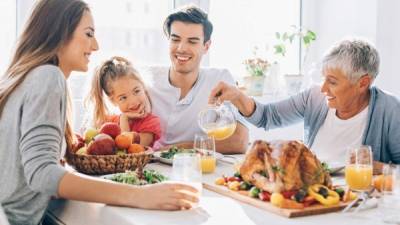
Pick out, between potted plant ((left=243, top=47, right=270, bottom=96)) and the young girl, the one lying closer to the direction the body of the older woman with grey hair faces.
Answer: the young girl

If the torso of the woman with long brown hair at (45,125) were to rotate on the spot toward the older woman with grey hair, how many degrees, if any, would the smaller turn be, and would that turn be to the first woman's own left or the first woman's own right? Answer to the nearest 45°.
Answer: approximately 45° to the first woman's own left

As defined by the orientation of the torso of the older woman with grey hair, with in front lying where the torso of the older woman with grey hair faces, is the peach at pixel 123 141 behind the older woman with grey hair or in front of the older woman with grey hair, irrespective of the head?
in front

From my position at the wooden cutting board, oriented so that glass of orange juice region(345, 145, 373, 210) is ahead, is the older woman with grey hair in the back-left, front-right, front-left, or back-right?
front-left

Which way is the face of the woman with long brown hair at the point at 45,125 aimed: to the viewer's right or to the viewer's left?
to the viewer's right

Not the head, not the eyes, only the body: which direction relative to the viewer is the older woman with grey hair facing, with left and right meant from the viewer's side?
facing the viewer and to the left of the viewer

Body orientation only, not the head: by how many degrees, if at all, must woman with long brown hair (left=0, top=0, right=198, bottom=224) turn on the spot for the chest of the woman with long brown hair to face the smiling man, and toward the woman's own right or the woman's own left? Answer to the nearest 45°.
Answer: approximately 45° to the woman's own left

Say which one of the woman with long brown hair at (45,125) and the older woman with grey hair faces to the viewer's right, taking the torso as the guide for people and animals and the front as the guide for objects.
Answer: the woman with long brown hair

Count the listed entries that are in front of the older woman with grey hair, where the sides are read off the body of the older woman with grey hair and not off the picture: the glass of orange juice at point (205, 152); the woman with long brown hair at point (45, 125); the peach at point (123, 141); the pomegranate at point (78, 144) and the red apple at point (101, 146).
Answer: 5

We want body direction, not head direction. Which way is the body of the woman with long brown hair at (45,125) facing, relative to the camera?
to the viewer's right

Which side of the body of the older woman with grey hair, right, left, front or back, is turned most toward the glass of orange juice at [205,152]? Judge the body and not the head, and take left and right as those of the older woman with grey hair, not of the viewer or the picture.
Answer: front

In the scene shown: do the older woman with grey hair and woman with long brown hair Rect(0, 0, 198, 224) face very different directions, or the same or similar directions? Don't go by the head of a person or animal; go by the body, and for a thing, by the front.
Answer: very different directions

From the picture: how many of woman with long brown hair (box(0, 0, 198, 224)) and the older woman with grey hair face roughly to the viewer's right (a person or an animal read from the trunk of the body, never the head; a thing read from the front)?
1

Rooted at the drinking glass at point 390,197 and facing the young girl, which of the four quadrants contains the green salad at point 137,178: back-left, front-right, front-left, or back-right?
front-left
